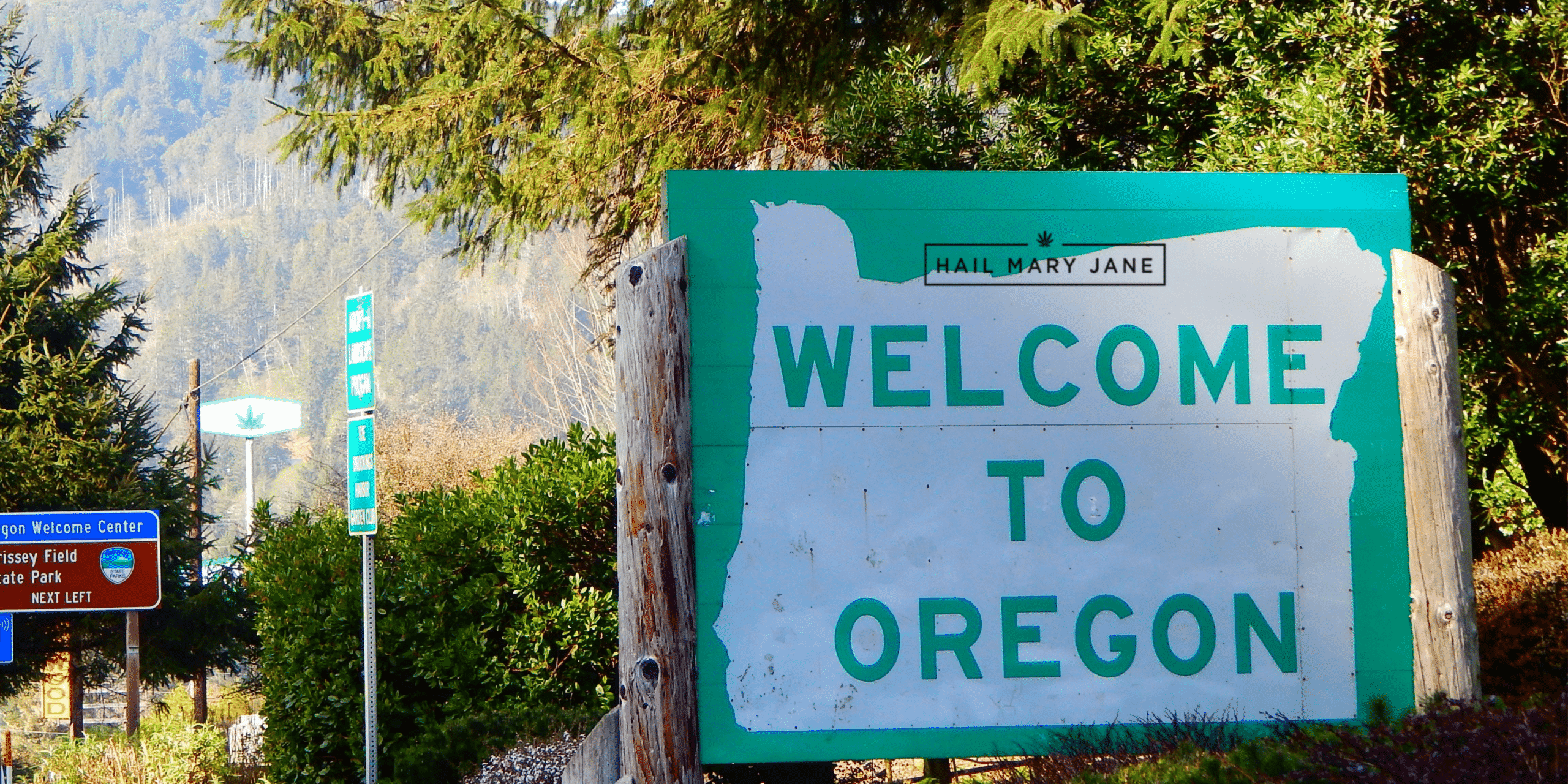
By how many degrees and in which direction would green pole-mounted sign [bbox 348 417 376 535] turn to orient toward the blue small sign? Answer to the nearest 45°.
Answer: approximately 90° to its right

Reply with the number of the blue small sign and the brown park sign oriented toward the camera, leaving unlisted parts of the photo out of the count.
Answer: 2

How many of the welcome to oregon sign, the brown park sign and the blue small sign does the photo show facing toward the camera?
3

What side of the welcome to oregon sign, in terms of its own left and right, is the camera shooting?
front

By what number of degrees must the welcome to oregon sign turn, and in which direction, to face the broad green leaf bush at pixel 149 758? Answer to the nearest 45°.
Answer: approximately 135° to its right

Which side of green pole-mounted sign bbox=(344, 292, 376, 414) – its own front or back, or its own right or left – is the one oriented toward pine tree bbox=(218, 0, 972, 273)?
back

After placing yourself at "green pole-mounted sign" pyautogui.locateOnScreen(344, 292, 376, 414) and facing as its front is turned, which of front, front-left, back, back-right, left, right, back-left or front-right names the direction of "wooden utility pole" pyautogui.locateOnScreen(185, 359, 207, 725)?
back-right

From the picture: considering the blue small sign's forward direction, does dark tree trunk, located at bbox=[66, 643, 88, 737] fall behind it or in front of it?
behind

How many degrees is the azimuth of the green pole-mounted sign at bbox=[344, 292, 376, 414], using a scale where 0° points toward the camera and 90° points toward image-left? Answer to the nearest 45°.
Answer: approximately 45°
